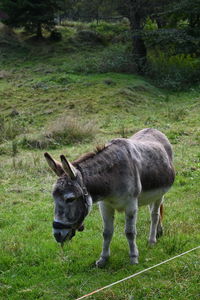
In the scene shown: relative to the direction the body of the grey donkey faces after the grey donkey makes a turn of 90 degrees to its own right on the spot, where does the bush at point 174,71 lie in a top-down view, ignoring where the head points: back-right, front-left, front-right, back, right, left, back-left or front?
front-right

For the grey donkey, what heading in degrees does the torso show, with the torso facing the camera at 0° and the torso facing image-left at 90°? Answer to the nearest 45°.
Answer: approximately 45°

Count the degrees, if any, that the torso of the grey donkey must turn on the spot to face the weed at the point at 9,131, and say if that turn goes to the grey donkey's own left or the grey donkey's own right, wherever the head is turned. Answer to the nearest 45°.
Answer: approximately 135° to the grey donkey's own right

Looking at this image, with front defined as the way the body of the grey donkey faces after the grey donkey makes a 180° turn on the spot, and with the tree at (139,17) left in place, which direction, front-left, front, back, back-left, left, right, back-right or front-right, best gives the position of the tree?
front-left

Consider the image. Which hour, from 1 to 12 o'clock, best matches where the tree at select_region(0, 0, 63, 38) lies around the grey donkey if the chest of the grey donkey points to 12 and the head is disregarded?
The tree is roughly at 4 o'clock from the grey donkey.

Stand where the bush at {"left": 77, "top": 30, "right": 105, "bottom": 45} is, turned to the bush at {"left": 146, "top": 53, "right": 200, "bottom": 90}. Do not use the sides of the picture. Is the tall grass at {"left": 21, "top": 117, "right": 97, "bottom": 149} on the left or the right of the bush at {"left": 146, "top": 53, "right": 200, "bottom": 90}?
right

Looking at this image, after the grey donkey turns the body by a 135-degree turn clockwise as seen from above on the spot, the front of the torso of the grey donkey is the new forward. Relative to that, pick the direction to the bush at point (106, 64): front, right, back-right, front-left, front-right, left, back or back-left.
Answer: front

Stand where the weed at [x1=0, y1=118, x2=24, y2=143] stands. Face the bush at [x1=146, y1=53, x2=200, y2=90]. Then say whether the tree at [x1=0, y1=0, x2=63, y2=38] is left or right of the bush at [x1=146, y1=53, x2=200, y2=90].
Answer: left

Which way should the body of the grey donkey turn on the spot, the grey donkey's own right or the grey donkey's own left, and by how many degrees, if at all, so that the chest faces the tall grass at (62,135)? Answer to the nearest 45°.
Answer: approximately 135° to the grey donkey's own right

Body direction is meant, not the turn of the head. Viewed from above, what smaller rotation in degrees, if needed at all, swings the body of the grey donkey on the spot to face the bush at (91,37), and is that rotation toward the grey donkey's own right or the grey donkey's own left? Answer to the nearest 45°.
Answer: approximately 135° to the grey donkey's own right
